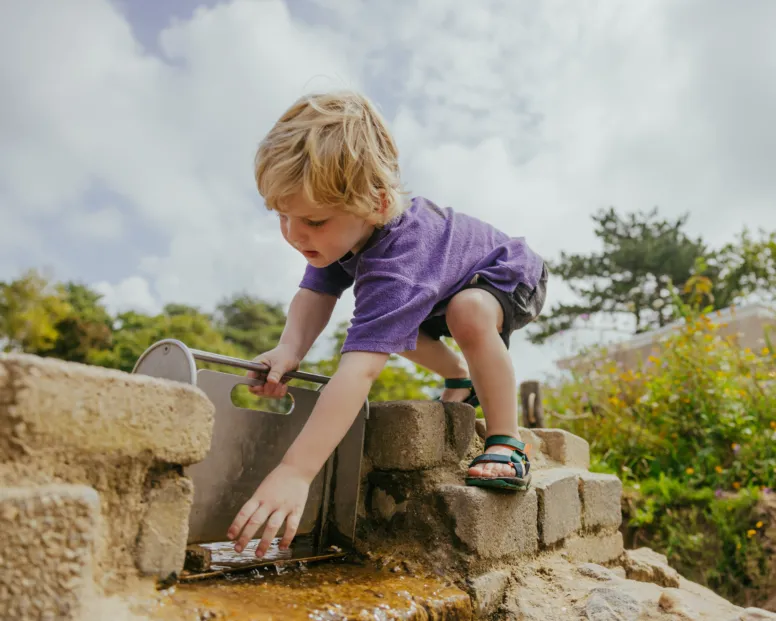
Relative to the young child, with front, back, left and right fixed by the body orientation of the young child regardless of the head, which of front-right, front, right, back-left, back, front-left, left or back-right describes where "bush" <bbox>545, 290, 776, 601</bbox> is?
back

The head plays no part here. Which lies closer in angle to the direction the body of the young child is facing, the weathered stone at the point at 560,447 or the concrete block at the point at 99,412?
the concrete block

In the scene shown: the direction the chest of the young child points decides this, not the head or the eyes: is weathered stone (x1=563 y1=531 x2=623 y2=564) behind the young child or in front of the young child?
behind

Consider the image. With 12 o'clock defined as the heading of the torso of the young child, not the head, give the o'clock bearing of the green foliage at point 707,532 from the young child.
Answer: The green foliage is roughly at 6 o'clock from the young child.

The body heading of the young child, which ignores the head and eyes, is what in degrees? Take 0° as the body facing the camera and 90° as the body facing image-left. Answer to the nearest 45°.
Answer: approximately 45°

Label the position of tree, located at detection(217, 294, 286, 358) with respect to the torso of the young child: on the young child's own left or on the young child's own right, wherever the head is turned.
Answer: on the young child's own right

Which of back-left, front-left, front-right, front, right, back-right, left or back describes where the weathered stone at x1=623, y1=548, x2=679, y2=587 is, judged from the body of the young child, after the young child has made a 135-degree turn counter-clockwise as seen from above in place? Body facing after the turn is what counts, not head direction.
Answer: front-left

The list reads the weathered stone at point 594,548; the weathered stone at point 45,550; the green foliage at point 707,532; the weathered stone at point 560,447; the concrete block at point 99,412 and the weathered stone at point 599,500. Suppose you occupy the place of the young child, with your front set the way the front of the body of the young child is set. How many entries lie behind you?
4
